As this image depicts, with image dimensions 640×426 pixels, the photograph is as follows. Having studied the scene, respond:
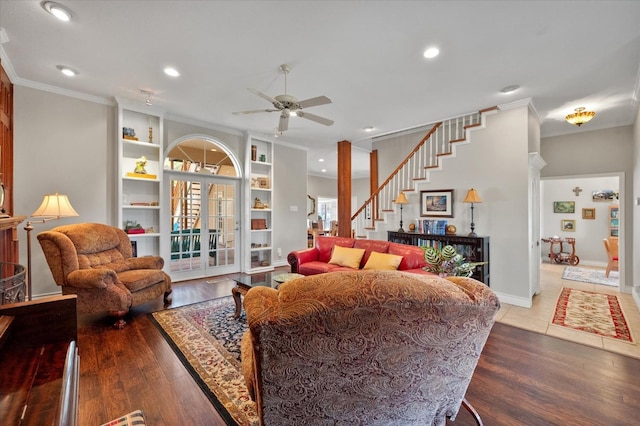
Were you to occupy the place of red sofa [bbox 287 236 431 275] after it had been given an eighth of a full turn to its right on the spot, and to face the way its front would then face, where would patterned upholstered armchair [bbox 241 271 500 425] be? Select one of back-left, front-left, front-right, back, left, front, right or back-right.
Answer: left

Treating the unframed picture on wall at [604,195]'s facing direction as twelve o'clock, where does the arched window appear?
The arched window is roughly at 1 o'clock from the unframed picture on wall.

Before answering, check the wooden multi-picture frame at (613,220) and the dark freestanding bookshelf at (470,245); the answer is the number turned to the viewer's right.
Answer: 0

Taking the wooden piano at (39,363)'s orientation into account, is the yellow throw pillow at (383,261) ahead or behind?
ahead

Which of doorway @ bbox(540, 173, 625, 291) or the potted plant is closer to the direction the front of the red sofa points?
the potted plant

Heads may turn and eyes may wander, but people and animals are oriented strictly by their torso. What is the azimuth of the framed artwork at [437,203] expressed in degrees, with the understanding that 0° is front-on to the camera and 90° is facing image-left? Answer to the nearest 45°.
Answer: approximately 0°

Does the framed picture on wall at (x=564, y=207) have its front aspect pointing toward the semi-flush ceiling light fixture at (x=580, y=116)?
yes

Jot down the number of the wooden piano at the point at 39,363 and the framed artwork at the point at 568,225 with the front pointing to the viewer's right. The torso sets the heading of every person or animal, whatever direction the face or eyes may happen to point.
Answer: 1

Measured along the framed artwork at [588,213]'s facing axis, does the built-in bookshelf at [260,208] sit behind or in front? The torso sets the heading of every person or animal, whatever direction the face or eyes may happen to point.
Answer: in front

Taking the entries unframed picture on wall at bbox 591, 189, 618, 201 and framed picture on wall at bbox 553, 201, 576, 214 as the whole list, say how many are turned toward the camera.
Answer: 2

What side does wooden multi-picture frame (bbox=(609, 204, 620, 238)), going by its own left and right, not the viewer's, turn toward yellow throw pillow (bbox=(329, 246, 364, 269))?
front

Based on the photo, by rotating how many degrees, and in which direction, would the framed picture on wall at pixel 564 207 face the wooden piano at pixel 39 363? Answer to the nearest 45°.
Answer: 0° — it already faces it
